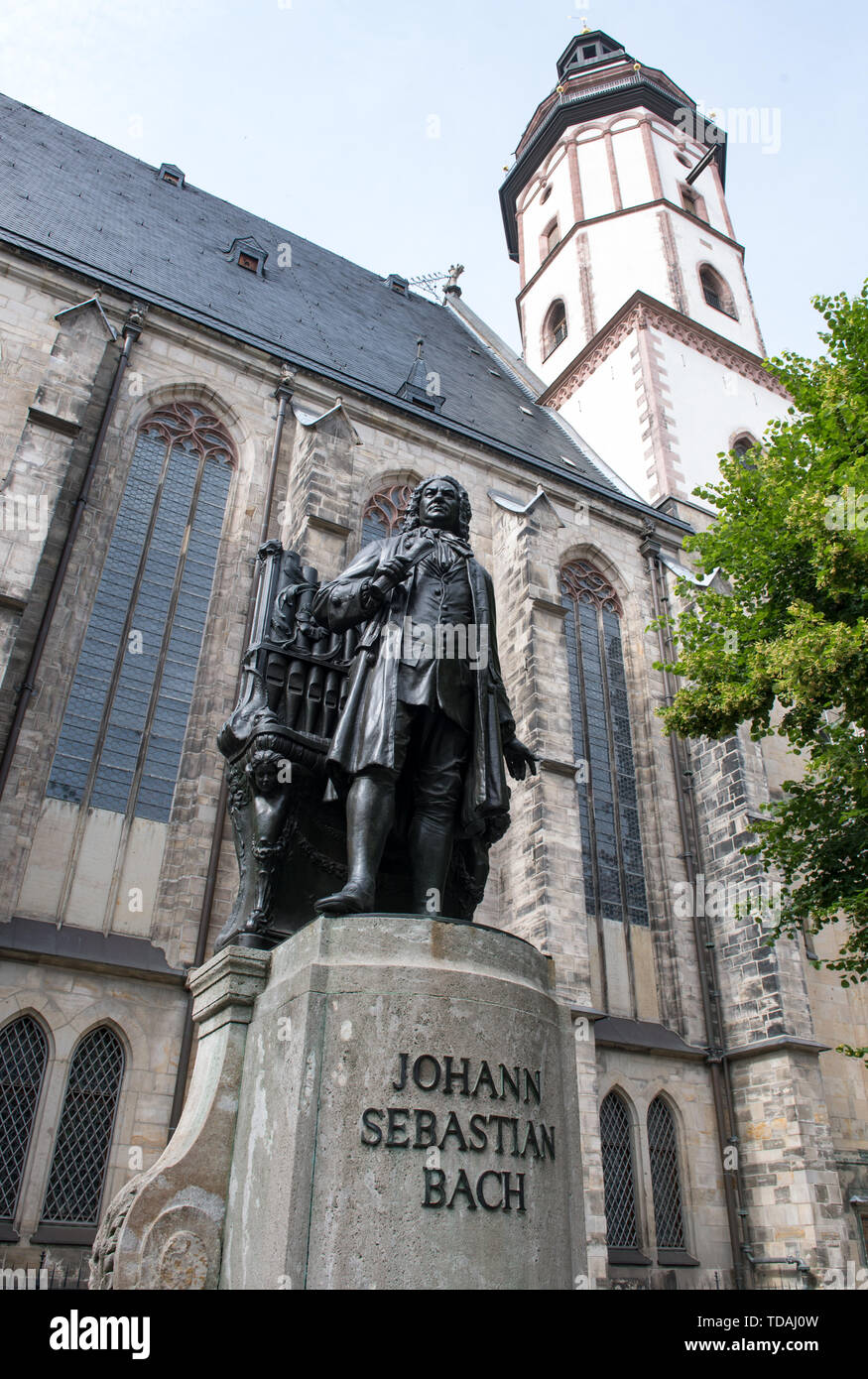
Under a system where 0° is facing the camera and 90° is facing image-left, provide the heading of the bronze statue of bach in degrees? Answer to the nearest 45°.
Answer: approximately 0°

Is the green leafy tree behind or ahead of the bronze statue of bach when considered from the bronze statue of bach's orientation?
behind

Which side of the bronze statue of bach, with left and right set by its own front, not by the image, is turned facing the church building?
back
